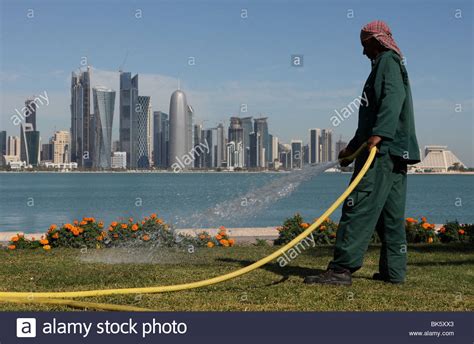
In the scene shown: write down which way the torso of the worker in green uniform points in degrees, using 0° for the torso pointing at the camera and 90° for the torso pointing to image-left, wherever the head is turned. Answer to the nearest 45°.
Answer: approximately 90°

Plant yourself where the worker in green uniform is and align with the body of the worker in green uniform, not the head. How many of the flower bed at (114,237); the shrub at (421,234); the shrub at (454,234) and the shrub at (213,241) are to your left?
0

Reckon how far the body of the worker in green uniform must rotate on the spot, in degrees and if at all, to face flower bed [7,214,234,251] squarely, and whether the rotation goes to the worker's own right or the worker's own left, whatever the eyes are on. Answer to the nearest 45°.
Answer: approximately 45° to the worker's own right

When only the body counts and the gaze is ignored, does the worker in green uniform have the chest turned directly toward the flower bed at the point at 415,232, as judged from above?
no

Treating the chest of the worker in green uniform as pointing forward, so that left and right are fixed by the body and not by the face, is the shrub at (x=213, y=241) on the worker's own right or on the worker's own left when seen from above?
on the worker's own right

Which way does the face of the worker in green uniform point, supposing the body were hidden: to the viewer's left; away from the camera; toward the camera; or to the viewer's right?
to the viewer's left

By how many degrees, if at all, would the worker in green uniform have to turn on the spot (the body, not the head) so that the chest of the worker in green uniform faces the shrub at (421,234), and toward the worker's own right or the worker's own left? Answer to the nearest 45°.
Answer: approximately 90° to the worker's own right

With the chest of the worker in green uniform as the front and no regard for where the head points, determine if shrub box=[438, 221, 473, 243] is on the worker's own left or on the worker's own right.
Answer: on the worker's own right

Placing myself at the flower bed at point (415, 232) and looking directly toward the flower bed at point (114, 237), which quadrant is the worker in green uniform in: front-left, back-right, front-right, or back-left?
front-left
